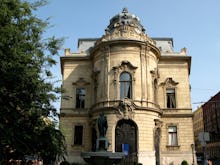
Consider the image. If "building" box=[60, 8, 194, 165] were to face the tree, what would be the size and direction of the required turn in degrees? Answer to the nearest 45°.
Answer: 0° — it already faces it

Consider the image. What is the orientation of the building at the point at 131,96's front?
toward the camera
